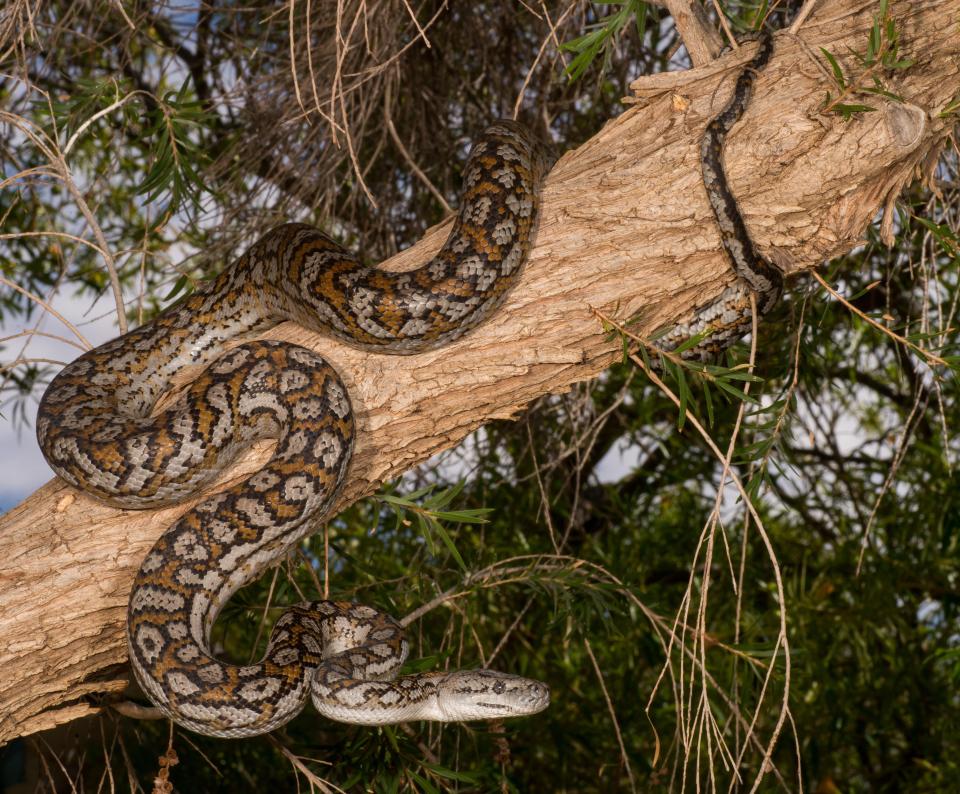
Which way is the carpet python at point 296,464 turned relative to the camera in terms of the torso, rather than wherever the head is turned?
to the viewer's right
